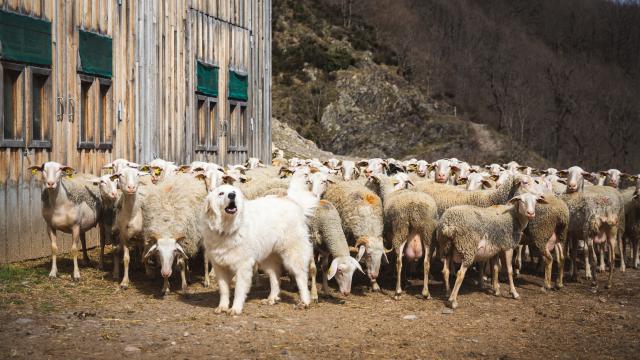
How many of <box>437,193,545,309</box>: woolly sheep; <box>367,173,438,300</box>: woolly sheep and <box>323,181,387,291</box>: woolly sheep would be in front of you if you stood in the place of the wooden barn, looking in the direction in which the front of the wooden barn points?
3

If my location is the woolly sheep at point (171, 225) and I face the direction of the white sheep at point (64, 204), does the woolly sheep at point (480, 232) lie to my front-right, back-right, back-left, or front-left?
back-right

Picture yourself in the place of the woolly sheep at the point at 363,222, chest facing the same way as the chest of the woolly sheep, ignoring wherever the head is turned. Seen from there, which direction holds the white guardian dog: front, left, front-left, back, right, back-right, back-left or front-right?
right

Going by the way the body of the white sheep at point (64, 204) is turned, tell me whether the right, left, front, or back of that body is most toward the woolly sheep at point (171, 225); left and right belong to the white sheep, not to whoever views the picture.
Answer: left

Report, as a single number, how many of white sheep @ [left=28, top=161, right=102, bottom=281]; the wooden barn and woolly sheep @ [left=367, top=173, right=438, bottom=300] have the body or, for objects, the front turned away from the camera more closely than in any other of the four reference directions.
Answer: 1

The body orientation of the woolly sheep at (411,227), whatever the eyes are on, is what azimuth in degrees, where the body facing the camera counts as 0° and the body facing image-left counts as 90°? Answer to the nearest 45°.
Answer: approximately 180°

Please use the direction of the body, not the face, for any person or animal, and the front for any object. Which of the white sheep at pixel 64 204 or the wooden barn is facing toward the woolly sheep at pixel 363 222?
the wooden barn

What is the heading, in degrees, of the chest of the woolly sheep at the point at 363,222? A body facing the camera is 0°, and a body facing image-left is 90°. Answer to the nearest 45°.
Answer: approximately 315°

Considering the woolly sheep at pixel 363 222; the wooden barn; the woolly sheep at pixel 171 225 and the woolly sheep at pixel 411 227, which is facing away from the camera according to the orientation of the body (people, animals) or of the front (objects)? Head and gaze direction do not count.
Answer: the woolly sheep at pixel 411 227
